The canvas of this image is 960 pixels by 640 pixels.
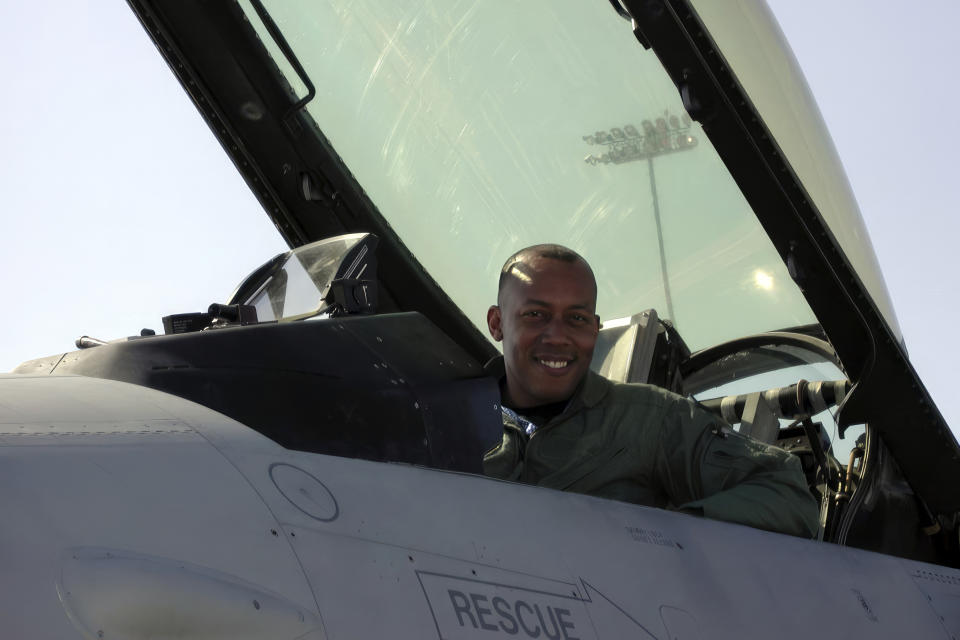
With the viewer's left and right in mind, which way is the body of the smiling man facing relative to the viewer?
facing the viewer and to the left of the viewer
